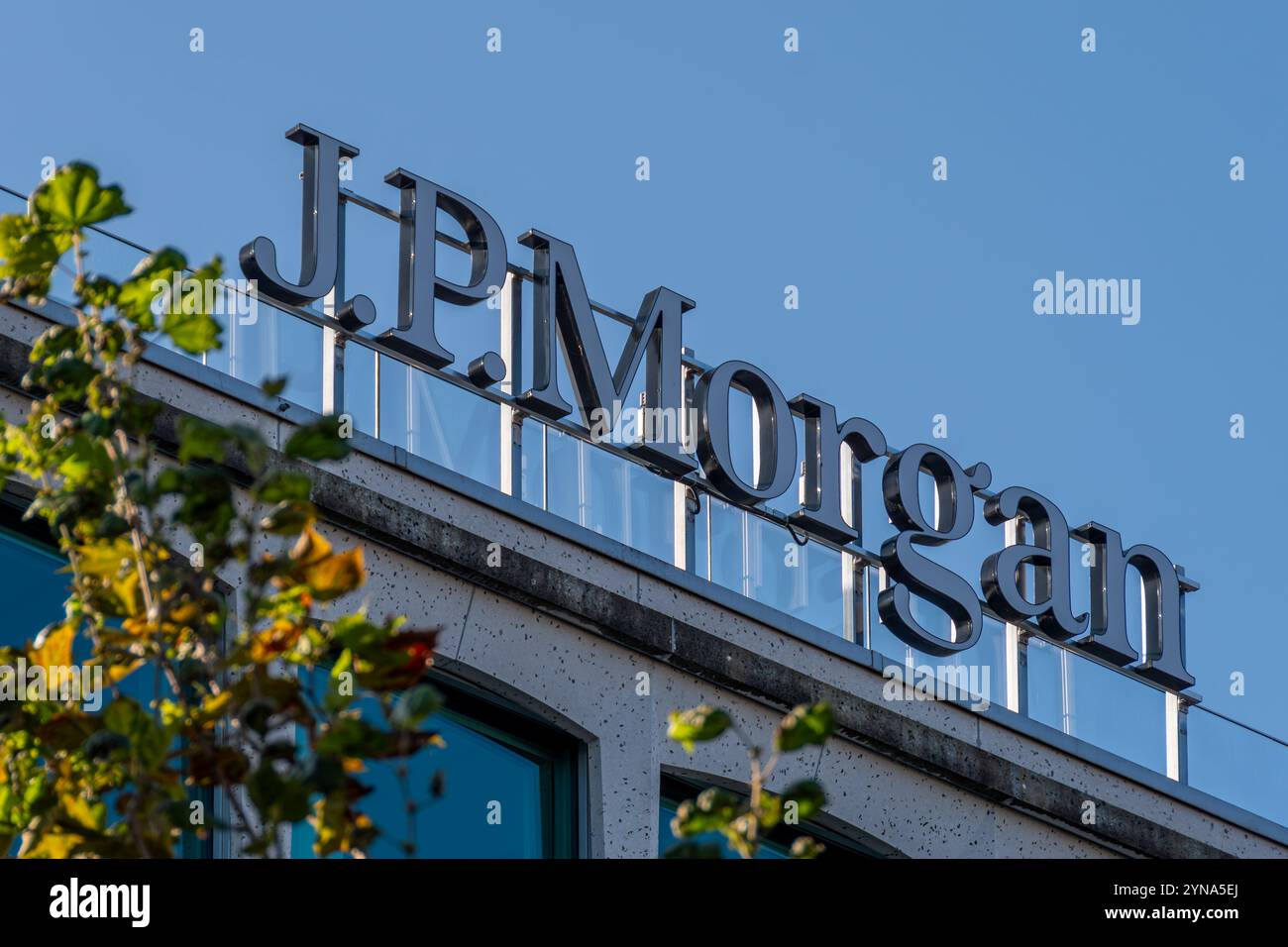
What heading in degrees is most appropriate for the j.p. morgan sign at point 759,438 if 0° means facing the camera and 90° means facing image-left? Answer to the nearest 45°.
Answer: approximately 315°
